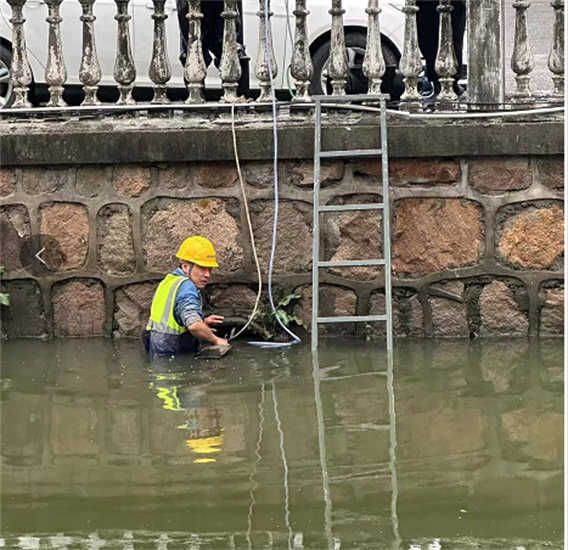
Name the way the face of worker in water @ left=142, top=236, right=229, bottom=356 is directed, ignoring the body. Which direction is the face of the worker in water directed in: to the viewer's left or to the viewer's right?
to the viewer's right

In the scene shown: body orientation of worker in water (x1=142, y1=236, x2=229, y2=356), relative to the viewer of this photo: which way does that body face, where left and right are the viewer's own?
facing to the right of the viewer

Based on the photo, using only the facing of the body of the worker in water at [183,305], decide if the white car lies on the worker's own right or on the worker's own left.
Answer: on the worker's own left

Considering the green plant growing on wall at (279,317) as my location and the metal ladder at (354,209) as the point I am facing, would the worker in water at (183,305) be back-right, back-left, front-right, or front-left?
back-right

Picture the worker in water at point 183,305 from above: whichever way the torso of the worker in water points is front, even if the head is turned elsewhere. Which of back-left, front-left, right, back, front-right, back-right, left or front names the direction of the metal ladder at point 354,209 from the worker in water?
front

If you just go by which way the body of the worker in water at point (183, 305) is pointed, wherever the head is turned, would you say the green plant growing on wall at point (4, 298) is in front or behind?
behind

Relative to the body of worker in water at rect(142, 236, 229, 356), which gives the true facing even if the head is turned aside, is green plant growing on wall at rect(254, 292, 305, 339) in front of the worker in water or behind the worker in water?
in front
